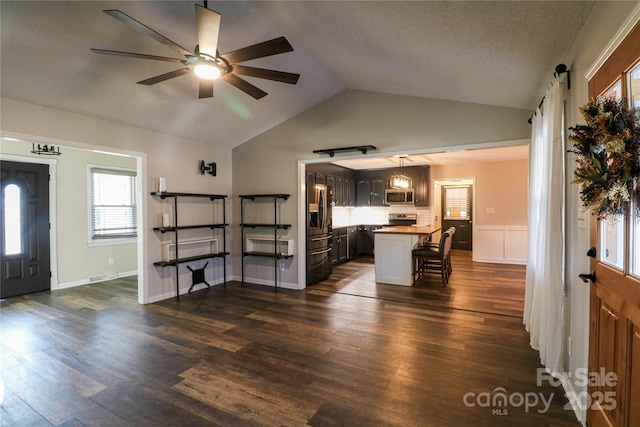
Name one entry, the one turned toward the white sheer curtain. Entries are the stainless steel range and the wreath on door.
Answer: the stainless steel range

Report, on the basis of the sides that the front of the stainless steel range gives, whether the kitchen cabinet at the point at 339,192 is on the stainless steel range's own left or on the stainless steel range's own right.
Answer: on the stainless steel range's own right

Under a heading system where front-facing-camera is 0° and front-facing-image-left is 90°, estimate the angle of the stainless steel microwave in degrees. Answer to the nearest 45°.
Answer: approximately 0°

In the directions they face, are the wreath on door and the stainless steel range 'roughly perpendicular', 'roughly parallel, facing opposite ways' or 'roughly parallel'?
roughly perpendicular

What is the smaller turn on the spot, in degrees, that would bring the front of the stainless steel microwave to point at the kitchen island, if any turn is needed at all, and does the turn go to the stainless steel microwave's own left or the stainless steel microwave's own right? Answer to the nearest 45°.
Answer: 0° — it already faces it

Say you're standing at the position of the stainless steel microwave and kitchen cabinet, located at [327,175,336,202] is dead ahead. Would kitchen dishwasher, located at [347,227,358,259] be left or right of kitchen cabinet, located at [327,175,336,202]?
right

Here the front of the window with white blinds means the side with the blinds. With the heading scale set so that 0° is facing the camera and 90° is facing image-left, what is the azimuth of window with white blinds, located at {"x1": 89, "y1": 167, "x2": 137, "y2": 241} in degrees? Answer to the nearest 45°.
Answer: approximately 315°

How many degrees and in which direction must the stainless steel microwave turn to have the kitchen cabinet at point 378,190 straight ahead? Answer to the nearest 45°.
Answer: approximately 135° to its right

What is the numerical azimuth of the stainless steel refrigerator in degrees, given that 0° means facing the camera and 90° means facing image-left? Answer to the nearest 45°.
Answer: approximately 315°

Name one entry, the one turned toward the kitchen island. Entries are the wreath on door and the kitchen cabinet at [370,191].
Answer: the kitchen cabinet

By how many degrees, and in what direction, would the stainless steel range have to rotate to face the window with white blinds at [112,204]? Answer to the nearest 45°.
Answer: approximately 45° to its right

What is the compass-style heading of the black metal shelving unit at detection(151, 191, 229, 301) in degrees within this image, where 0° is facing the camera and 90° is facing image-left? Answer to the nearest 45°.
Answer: approximately 315°

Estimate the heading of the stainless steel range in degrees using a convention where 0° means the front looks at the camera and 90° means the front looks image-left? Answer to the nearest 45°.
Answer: approximately 0°
